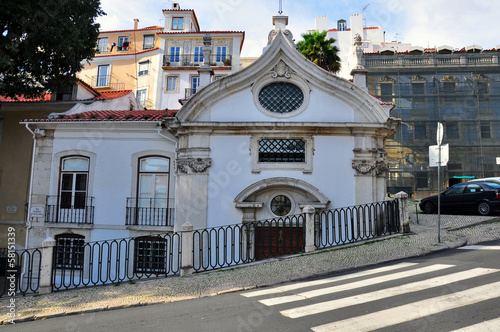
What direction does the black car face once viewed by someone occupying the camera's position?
facing to the left of the viewer

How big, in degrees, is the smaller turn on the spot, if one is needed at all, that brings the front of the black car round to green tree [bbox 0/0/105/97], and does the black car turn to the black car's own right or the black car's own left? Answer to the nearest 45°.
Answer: approximately 45° to the black car's own left

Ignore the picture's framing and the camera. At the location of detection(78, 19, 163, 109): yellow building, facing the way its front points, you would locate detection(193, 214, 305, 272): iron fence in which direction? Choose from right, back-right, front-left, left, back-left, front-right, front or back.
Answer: front

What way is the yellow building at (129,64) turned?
toward the camera

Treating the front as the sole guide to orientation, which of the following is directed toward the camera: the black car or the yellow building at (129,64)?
the yellow building

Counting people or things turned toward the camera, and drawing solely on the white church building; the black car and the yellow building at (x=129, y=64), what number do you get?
2

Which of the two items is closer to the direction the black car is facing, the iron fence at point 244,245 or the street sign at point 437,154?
the iron fence

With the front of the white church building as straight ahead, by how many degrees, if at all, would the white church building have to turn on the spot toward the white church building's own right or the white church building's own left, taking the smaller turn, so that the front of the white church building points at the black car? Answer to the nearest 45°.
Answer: approximately 90° to the white church building's own left

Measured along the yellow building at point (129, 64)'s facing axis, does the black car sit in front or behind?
in front

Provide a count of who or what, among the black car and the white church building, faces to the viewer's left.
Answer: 1

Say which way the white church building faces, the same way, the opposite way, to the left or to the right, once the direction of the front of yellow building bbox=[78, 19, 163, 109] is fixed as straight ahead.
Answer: the same way

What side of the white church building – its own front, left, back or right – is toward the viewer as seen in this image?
front

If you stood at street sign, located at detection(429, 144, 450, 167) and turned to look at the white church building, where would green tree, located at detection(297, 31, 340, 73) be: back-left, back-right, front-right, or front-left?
front-right

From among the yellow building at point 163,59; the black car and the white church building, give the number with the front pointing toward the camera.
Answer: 2

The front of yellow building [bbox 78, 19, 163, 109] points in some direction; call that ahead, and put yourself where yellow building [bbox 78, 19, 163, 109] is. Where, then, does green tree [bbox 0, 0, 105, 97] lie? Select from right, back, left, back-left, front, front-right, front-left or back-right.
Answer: front
